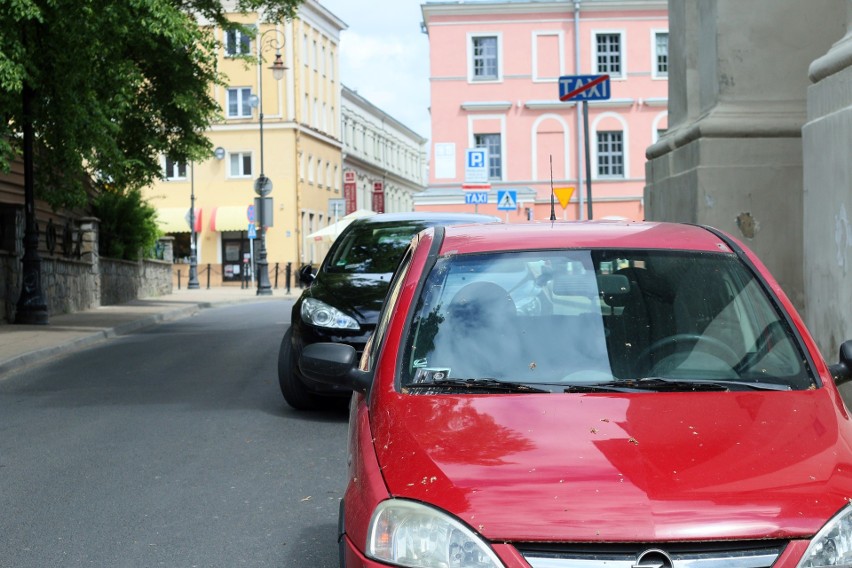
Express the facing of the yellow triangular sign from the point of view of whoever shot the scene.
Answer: facing the viewer

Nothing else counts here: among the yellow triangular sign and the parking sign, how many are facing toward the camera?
2

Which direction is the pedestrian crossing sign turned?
toward the camera

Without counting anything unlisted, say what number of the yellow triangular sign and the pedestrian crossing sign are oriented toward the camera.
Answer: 2

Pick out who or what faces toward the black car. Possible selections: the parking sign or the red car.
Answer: the parking sign

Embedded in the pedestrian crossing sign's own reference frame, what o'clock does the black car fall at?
The black car is roughly at 12 o'clock from the pedestrian crossing sign.

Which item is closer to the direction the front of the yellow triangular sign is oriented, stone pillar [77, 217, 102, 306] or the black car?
the black car

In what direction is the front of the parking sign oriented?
toward the camera

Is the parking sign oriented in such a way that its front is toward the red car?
yes

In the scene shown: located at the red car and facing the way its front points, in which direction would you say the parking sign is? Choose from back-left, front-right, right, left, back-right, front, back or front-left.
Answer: back

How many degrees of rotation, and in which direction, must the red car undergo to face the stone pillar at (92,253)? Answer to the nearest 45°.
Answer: approximately 135° to its right
